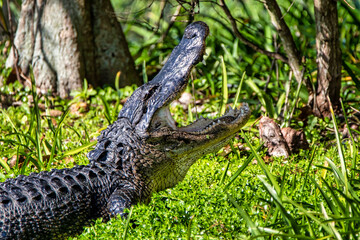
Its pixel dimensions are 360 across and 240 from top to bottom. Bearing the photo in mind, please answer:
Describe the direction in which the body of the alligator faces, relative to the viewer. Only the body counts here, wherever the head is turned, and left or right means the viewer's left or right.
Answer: facing to the right of the viewer

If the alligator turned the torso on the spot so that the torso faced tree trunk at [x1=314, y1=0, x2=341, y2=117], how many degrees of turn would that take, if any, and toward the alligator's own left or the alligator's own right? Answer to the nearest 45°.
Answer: approximately 45° to the alligator's own left
